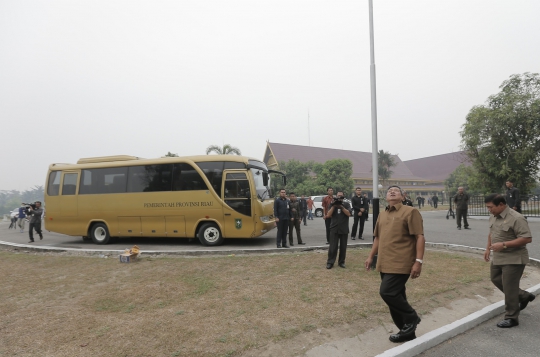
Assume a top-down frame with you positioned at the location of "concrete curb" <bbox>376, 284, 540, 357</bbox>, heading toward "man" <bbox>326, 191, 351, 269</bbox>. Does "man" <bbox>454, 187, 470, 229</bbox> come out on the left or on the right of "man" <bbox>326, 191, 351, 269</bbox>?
right

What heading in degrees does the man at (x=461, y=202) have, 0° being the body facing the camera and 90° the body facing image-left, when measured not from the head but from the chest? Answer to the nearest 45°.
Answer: approximately 0°

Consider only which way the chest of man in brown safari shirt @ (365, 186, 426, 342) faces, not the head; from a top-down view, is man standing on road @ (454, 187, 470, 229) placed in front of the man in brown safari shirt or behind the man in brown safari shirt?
behind

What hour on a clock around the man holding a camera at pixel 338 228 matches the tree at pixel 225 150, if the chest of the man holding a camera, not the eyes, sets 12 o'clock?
The tree is roughly at 5 o'clock from the man holding a camera.

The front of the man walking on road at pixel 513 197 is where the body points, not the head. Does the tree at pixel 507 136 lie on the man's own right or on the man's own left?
on the man's own right

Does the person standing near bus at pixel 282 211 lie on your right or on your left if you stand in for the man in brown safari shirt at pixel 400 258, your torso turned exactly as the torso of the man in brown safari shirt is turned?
on your right

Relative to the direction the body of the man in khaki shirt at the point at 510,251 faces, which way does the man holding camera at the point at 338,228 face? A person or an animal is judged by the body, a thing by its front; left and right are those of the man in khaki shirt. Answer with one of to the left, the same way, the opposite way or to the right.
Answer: to the left

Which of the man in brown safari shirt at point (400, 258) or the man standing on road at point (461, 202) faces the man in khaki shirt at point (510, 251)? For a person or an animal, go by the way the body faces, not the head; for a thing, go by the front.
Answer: the man standing on road
